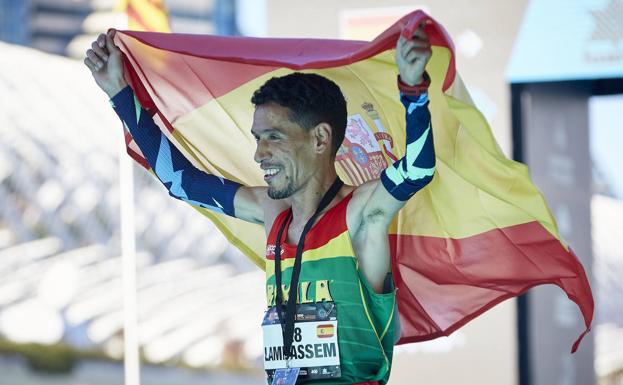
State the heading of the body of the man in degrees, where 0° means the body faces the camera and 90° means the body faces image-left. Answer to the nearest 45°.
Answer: approximately 45°

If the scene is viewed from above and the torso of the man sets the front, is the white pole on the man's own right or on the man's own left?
on the man's own right
